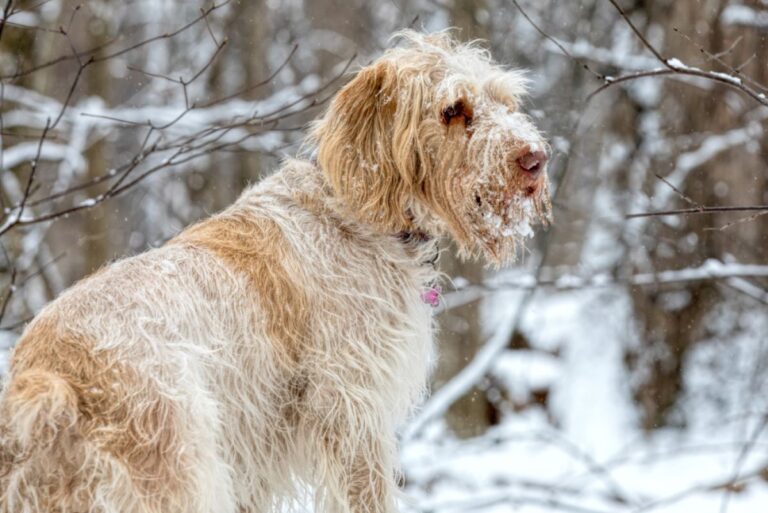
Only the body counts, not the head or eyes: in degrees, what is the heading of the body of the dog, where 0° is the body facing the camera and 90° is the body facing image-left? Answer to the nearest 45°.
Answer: approximately 225°
